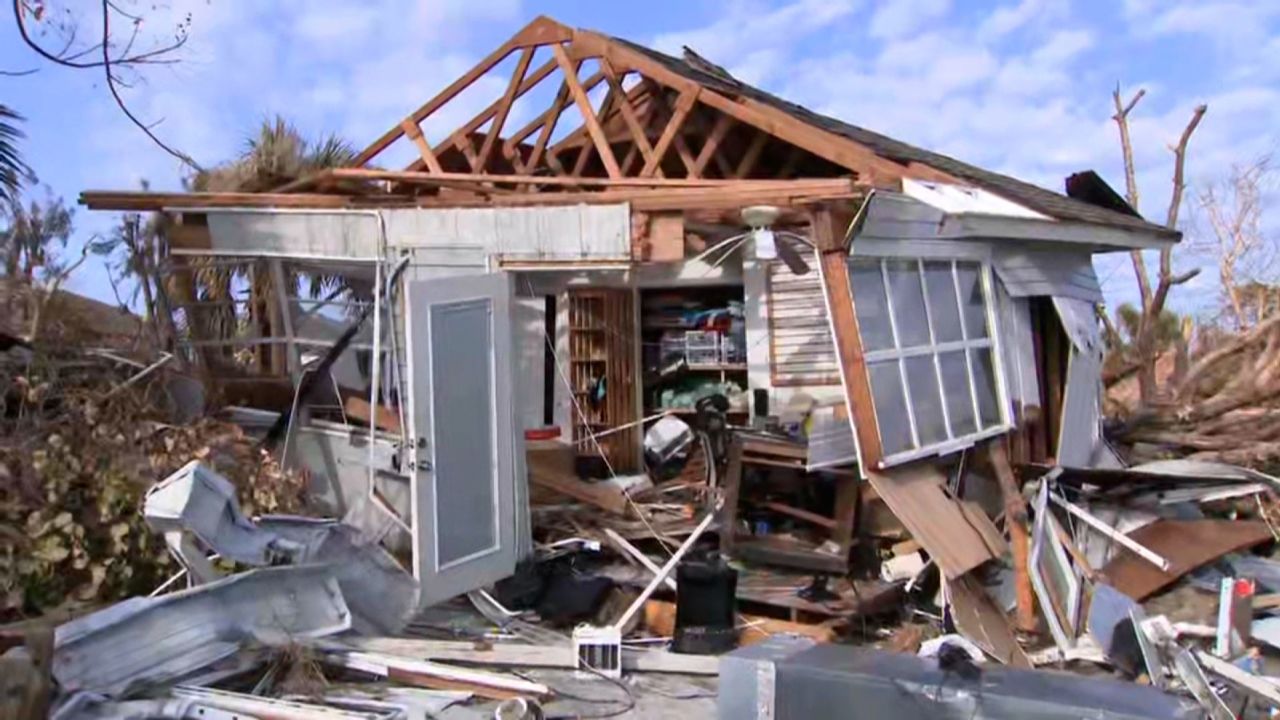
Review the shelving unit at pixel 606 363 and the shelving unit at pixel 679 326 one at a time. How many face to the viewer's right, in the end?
0

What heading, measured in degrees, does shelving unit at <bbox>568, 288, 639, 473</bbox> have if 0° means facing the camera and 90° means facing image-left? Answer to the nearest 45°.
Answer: approximately 45°

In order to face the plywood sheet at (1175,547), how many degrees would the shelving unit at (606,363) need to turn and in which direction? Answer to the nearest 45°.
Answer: approximately 90° to its left

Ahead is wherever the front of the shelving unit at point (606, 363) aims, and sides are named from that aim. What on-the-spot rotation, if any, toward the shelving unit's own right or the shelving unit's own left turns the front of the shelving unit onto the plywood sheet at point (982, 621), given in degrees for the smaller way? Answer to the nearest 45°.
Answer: approximately 90° to the shelving unit's own left

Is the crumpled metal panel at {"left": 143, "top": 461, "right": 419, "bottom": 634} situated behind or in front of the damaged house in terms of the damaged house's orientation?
in front

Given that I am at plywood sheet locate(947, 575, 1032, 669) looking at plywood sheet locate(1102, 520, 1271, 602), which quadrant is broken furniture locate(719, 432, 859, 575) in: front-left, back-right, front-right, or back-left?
front-left

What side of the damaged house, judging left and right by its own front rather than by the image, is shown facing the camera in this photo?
front

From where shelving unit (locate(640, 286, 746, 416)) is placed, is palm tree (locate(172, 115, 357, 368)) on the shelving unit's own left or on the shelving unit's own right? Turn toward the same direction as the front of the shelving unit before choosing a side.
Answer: on the shelving unit's own right

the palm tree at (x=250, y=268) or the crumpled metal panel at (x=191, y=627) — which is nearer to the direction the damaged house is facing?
the crumpled metal panel

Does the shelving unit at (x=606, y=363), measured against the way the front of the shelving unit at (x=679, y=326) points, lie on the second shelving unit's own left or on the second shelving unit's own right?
on the second shelving unit's own right

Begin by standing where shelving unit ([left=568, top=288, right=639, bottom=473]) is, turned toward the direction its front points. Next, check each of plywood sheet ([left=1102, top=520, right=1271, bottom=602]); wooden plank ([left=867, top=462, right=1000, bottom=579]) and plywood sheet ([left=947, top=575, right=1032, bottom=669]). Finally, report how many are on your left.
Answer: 3

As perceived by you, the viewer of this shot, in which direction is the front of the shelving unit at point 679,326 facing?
facing the viewer

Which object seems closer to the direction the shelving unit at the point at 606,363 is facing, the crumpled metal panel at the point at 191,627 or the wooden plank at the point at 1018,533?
the crumpled metal panel
